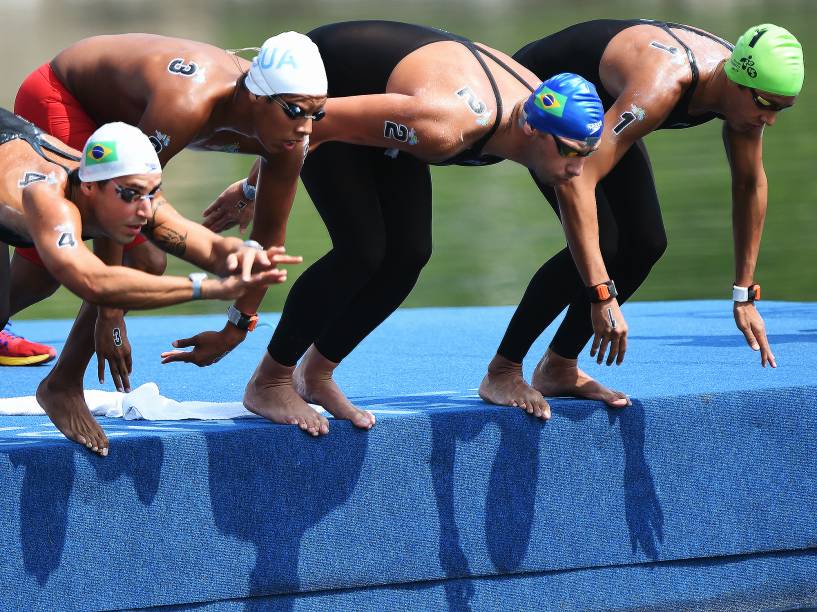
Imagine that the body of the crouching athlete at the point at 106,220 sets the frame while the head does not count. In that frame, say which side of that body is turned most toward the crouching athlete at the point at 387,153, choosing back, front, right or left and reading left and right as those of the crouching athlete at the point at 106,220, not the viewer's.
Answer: left

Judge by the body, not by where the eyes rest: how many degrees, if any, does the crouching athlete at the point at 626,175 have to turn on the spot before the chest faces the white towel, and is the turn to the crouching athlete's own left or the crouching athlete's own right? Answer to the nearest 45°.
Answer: approximately 90° to the crouching athlete's own right

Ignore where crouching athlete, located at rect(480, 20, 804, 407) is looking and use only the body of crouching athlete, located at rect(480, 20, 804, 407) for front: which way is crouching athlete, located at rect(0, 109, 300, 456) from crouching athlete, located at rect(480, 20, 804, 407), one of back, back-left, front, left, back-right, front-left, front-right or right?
right

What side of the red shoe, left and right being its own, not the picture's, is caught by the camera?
right

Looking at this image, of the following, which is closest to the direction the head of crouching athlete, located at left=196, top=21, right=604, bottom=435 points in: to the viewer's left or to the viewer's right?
to the viewer's right

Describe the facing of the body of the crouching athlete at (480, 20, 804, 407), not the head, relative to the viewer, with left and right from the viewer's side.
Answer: facing the viewer and to the right of the viewer

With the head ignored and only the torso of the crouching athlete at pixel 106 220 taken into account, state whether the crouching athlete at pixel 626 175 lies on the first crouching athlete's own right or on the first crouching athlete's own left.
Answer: on the first crouching athlete's own left
